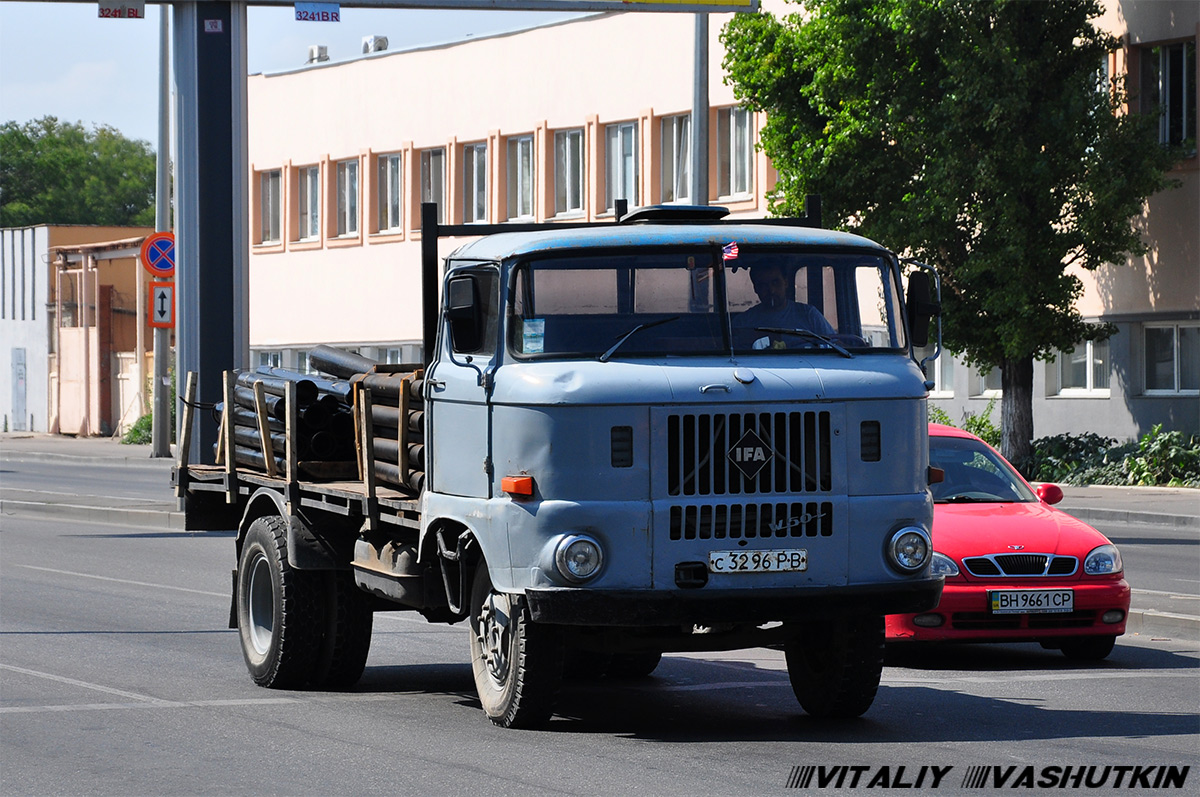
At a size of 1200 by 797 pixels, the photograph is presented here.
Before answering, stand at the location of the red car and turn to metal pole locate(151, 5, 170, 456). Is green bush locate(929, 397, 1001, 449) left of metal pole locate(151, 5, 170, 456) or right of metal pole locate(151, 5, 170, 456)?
right

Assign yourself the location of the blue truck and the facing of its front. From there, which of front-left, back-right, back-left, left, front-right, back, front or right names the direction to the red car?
left

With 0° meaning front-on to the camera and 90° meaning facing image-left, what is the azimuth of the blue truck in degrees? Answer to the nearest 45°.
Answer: approximately 315°

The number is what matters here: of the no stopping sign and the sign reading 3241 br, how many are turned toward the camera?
2

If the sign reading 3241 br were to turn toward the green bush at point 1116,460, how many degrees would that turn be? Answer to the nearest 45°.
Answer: approximately 135° to its left

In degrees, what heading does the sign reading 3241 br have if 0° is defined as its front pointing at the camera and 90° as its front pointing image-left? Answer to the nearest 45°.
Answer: approximately 0°

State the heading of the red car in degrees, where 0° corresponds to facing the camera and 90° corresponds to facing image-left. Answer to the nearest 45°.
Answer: approximately 315°
